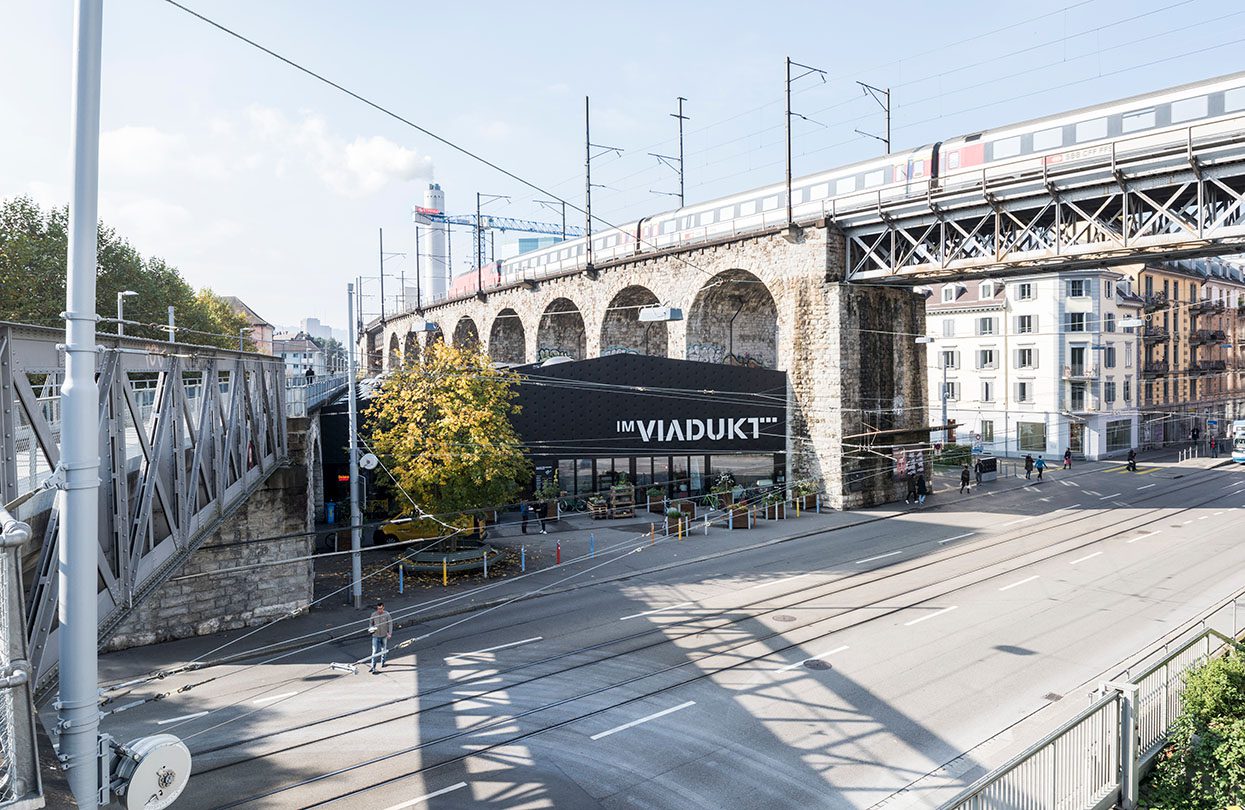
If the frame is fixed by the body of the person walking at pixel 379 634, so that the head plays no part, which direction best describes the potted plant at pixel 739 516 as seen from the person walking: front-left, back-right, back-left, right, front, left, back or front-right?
back-left

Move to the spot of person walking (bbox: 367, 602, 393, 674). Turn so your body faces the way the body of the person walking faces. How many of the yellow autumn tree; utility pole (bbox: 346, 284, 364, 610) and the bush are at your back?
2

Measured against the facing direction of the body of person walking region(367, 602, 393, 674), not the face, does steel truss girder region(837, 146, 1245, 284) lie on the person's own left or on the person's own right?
on the person's own left

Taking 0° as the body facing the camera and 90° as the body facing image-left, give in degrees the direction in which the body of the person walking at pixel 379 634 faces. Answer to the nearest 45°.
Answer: approximately 0°

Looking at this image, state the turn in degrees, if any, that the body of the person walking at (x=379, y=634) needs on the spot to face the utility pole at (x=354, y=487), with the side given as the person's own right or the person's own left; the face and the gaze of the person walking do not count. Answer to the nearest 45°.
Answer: approximately 180°

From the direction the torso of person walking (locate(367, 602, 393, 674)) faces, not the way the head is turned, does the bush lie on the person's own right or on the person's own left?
on the person's own left

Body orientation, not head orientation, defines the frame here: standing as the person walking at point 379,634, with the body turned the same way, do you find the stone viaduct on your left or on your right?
on your left

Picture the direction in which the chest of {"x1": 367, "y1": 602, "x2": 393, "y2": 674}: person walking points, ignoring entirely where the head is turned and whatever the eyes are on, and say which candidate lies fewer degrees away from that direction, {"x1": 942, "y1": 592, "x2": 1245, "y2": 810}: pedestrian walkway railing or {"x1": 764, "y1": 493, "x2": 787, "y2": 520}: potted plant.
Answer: the pedestrian walkway railing

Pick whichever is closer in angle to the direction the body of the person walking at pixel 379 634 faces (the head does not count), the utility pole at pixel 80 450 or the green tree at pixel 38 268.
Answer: the utility pole

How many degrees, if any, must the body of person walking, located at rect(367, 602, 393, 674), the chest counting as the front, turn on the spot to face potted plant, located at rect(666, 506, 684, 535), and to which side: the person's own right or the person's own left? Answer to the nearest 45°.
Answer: approximately 135° to the person's own left

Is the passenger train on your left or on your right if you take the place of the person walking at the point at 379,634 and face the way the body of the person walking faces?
on your left
